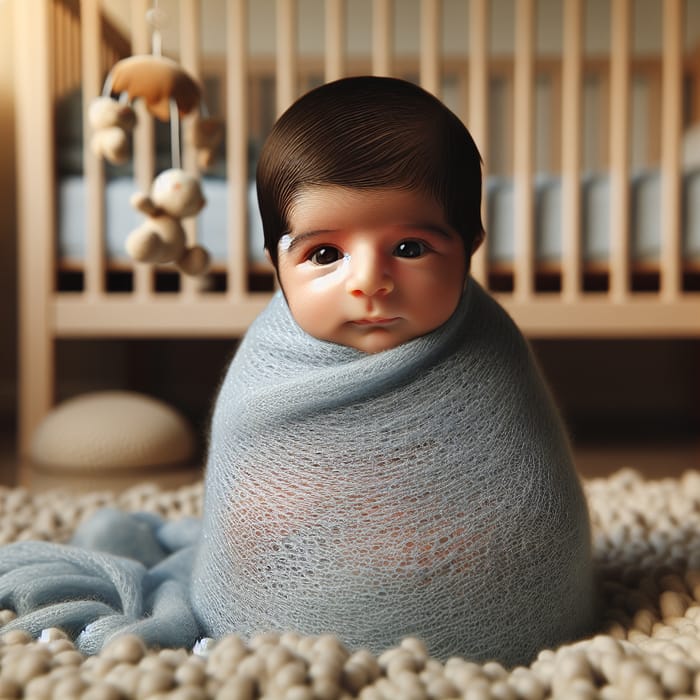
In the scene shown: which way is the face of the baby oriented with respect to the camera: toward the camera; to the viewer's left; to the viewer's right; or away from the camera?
toward the camera

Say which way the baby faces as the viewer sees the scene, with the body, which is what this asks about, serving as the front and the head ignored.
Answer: toward the camera

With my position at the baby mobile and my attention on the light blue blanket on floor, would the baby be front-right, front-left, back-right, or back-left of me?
front-left

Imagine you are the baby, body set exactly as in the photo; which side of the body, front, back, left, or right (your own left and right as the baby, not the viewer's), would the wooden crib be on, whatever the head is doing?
back
